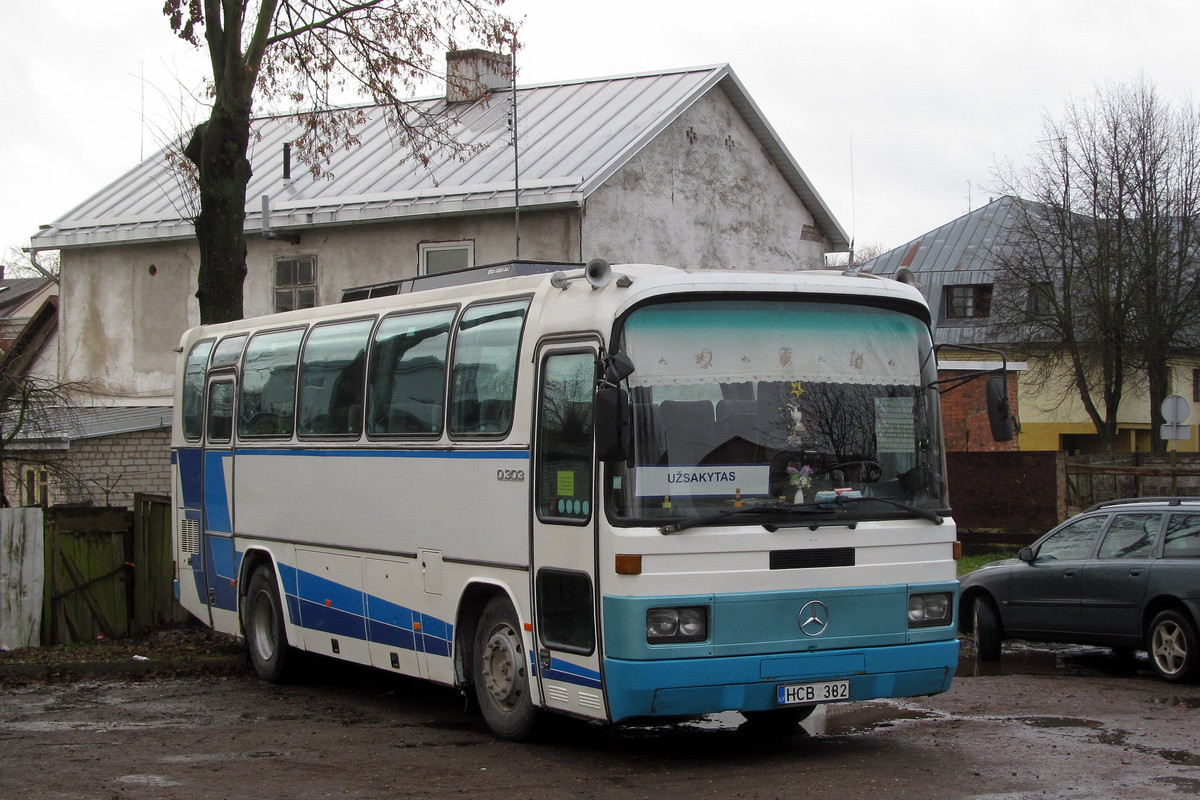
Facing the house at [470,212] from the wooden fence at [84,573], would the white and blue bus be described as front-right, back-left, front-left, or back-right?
back-right

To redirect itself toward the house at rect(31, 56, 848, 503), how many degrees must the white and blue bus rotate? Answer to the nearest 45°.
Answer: approximately 135° to its left

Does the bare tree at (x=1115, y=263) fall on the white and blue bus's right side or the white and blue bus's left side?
on its left

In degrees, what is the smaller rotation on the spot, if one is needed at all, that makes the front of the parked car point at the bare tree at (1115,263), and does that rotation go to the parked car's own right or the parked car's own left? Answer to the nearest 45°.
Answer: approximately 45° to the parked car's own right

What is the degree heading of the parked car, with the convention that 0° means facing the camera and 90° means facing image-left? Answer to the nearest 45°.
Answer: approximately 135°

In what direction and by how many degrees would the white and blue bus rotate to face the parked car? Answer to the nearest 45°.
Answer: approximately 90° to its left

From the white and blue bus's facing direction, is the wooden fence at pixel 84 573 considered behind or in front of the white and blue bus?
behind

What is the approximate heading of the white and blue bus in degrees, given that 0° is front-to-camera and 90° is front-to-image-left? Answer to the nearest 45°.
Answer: approximately 315°

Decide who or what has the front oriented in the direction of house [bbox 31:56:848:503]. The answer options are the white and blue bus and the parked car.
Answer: the parked car

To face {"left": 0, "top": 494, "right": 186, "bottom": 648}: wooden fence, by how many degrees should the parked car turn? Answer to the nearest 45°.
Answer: approximately 45° to its left
